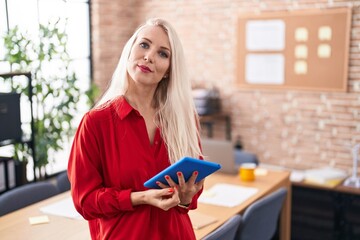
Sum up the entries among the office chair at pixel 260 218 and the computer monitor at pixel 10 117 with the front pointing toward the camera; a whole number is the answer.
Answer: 1

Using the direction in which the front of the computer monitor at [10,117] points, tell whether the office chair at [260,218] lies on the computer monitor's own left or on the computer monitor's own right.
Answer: on the computer monitor's own left

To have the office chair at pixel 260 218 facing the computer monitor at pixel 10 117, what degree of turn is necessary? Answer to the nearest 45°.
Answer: approximately 45° to its left

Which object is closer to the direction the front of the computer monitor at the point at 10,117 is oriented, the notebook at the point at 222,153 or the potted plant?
the notebook

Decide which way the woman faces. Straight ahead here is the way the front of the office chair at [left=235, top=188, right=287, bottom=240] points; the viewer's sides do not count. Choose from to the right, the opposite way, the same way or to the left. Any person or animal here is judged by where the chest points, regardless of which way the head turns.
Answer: the opposite way

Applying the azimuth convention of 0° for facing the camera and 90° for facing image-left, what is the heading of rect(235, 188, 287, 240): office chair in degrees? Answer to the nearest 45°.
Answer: approximately 135°

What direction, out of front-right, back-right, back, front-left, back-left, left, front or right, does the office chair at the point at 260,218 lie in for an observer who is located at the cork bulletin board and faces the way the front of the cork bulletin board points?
front-left

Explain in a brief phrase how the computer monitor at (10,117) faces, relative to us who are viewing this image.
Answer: facing the viewer

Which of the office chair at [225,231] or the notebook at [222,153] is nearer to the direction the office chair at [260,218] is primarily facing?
the notebook

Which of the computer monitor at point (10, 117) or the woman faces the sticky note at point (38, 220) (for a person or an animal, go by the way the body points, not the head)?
the computer monitor

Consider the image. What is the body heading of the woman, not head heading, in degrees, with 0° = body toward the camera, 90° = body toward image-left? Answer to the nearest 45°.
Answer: approximately 315°

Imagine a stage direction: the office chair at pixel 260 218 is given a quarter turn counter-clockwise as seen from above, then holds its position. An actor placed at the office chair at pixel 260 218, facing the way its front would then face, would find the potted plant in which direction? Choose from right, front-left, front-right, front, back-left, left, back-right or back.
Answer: right
